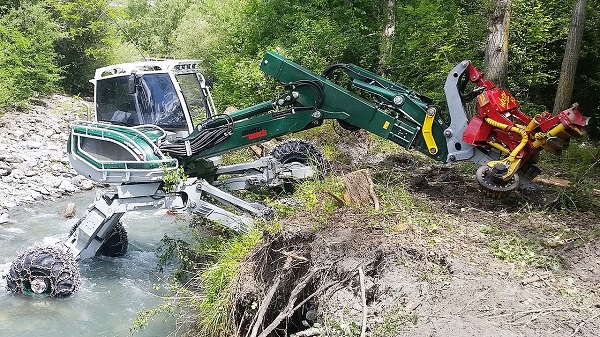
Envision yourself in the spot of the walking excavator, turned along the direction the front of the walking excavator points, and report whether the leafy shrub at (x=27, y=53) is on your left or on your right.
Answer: on your left

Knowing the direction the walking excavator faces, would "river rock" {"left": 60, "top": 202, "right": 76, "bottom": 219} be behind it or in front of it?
behind

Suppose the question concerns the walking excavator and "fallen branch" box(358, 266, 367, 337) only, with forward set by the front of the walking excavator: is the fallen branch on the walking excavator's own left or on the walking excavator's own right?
on the walking excavator's own right

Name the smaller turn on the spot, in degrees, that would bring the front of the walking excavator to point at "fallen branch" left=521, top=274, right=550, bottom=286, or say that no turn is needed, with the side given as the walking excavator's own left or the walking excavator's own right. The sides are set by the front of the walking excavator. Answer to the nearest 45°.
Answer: approximately 45° to the walking excavator's own right

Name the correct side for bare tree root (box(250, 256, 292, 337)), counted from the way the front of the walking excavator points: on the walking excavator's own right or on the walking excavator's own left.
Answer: on the walking excavator's own right

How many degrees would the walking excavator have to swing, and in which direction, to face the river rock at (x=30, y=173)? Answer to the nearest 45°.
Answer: approximately 135° to its left

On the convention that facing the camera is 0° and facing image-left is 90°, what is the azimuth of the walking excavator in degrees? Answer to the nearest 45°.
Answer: approximately 270°

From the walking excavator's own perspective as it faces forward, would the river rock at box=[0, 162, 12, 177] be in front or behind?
behind

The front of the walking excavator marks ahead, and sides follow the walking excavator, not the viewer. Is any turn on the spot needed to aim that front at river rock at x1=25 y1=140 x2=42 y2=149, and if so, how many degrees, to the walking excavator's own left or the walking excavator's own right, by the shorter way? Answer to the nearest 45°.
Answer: approximately 135° to the walking excavator's own left

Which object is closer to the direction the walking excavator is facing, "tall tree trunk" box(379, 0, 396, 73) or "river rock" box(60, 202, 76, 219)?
the tall tree trunk
